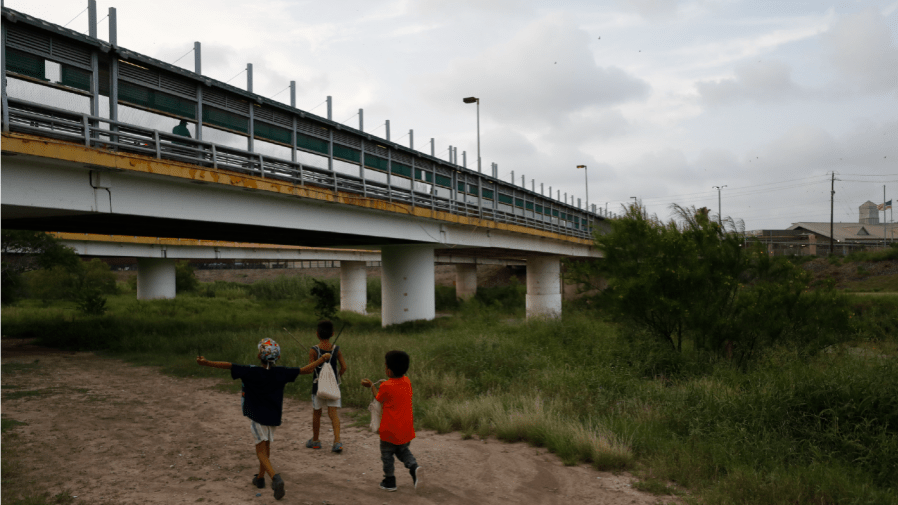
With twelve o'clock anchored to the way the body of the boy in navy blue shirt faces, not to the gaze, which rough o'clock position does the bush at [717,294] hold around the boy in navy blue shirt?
The bush is roughly at 2 o'clock from the boy in navy blue shirt.

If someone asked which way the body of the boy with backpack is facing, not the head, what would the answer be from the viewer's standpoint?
away from the camera

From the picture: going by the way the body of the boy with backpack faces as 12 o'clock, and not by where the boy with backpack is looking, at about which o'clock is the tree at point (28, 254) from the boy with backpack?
The tree is roughly at 11 o'clock from the boy with backpack.

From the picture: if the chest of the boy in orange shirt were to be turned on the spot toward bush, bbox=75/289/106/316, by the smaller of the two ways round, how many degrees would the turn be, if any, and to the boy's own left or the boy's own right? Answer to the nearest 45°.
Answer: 0° — they already face it

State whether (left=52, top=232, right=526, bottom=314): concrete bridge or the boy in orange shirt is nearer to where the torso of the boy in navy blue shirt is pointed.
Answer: the concrete bridge

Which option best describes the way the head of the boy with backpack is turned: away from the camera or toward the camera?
away from the camera

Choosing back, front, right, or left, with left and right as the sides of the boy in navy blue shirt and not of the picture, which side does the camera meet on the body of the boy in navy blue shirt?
back

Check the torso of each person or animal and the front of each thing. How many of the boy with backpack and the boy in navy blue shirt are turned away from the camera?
2
